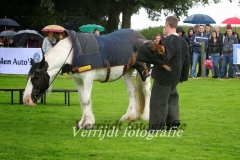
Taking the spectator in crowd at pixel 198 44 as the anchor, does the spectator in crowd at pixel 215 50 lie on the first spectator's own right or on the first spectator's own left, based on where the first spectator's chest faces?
on the first spectator's own left

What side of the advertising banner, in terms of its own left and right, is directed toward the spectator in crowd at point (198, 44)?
left

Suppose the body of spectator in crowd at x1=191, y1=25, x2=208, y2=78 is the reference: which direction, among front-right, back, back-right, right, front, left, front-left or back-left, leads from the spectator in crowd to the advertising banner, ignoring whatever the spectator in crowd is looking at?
right

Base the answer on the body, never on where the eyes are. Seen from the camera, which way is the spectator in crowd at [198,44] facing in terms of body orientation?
toward the camera

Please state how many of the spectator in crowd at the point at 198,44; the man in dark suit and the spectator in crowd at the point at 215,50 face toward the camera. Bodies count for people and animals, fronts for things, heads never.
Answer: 2

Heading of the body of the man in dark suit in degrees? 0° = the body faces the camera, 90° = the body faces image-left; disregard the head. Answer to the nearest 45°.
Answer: approximately 135°

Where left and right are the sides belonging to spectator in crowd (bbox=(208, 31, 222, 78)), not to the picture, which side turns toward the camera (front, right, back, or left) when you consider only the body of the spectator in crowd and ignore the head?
front

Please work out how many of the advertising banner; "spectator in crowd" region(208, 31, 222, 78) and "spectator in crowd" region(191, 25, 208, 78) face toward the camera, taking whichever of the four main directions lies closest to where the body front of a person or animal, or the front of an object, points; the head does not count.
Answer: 3

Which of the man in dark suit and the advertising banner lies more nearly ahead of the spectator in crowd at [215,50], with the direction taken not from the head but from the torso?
the man in dark suit
